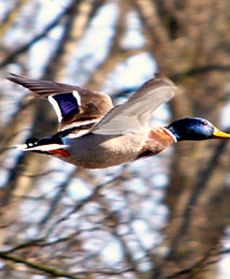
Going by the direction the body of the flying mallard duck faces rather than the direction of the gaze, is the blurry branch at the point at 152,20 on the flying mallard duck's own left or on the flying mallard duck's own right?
on the flying mallard duck's own left

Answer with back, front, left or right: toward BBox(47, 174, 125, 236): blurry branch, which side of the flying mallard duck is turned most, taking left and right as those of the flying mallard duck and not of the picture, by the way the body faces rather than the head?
left

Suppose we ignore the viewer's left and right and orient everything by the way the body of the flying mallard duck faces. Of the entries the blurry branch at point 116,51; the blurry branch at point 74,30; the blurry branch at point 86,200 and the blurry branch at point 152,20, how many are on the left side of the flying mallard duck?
4

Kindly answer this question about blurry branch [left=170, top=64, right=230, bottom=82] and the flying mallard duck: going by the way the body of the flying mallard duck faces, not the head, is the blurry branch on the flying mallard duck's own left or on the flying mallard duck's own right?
on the flying mallard duck's own left

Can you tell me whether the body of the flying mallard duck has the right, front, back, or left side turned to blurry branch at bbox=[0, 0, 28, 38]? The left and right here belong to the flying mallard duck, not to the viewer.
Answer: left

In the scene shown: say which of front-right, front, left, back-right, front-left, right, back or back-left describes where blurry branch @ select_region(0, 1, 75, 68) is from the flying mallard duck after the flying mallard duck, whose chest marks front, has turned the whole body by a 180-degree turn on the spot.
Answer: right

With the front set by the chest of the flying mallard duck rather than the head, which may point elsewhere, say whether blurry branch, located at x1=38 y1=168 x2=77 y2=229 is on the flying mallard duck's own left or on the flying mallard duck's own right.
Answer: on the flying mallard duck's own left

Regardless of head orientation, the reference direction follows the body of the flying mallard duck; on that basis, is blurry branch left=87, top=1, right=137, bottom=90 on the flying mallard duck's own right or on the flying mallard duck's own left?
on the flying mallard duck's own left

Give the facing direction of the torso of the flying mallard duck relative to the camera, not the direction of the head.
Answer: to the viewer's right
